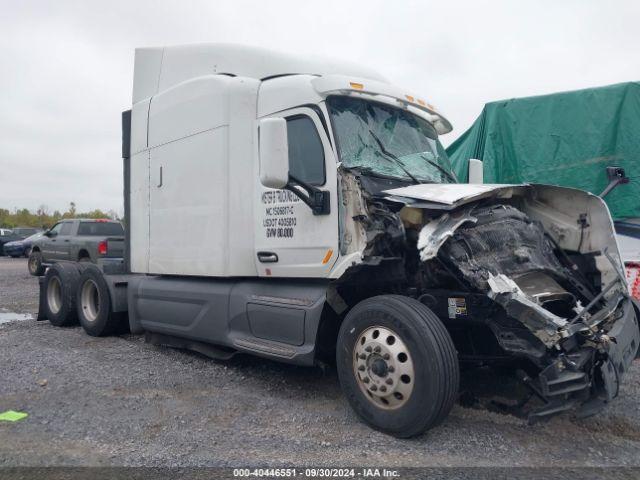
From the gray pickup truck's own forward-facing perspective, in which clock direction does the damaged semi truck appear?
The damaged semi truck is roughly at 7 o'clock from the gray pickup truck.

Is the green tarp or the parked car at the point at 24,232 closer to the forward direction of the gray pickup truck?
the parked car

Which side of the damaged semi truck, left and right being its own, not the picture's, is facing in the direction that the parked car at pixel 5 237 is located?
back

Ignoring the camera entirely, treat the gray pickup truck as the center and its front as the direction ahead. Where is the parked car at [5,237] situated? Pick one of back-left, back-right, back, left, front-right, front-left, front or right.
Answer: front-right

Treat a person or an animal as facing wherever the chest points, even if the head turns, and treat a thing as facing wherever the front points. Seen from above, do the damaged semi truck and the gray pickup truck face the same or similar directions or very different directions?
very different directions

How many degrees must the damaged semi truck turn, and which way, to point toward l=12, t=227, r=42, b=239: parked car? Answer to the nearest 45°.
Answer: approximately 180°

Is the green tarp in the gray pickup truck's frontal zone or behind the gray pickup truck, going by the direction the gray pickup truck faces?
behind

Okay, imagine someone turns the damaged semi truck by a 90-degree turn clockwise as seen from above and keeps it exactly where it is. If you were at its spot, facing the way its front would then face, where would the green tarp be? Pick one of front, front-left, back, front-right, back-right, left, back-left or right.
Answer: back

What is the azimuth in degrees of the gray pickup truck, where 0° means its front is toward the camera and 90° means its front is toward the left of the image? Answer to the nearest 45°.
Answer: approximately 135°

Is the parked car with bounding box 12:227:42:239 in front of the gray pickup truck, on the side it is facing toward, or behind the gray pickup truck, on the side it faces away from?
in front

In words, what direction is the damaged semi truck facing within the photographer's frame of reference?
facing the viewer and to the right of the viewer
